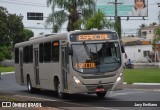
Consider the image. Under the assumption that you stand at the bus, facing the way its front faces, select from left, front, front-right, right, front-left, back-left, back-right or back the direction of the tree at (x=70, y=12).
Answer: back-left

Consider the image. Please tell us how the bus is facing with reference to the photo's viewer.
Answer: facing the viewer and to the right of the viewer

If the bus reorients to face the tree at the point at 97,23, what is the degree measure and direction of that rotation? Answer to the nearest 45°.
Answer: approximately 135° to its left
